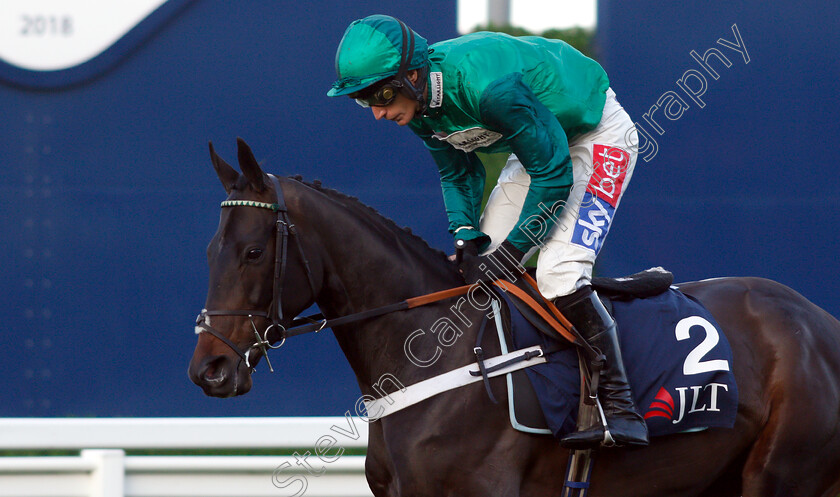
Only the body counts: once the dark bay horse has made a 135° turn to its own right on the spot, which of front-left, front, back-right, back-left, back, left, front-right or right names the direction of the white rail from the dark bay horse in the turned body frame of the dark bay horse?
left

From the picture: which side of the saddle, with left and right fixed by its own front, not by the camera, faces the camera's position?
left

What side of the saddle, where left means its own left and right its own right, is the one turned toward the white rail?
front

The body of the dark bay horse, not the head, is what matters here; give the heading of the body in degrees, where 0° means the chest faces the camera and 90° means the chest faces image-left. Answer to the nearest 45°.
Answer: approximately 90°
